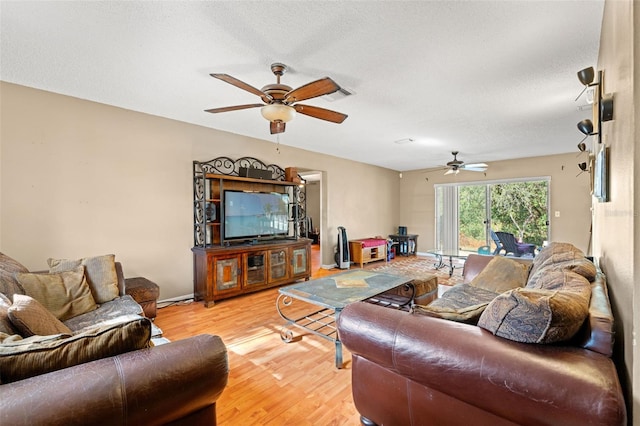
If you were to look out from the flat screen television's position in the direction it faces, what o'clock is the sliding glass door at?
The sliding glass door is roughly at 10 o'clock from the flat screen television.

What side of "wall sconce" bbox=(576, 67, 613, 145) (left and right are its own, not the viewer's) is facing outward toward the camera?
left

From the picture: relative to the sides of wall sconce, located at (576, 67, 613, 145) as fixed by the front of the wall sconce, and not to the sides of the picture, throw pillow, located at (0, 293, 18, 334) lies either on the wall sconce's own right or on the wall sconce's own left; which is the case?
on the wall sconce's own left

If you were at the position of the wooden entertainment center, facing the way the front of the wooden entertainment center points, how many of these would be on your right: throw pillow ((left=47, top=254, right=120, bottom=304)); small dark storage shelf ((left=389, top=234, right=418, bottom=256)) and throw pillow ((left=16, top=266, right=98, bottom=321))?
2

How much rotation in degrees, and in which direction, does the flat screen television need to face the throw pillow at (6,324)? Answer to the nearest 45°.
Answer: approximately 45° to its right

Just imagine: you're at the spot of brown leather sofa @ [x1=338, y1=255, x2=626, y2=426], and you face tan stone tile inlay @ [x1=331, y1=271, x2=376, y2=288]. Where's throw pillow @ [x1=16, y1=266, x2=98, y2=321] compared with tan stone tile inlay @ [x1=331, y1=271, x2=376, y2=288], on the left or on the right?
left

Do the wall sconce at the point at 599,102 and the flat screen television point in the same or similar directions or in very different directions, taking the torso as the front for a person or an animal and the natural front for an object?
very different directions

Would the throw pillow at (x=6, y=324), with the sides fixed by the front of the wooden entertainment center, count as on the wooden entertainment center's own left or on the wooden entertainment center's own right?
on the wooden entertainment center's own right

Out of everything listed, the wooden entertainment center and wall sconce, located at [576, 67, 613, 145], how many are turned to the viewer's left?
1

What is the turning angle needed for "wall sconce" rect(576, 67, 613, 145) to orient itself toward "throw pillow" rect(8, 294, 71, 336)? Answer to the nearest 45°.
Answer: approximately 45° to its left
